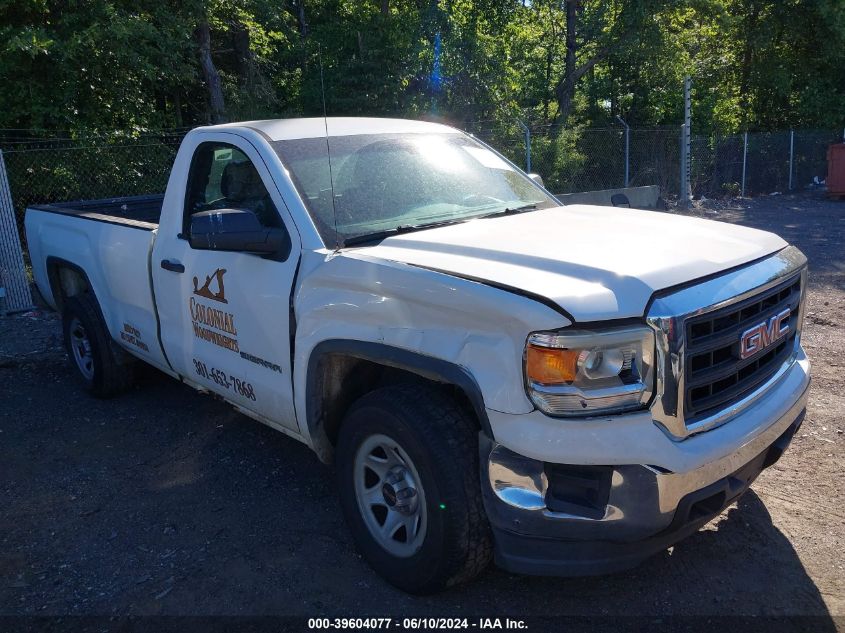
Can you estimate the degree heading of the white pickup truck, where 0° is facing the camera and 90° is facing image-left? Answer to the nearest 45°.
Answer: approximately 315°

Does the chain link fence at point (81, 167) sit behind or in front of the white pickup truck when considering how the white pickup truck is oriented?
behind

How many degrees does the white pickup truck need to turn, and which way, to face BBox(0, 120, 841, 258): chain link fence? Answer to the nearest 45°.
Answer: approximately 135° to its left
